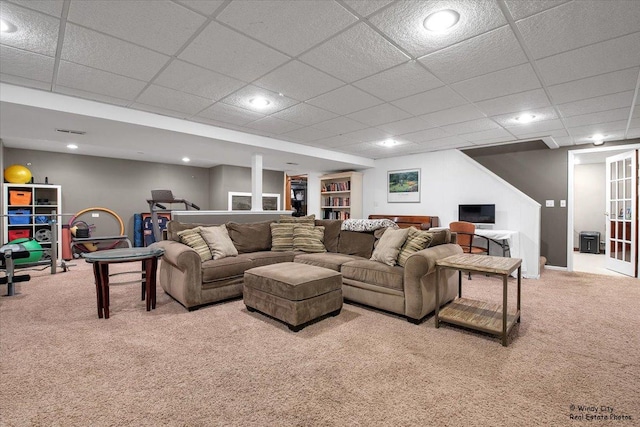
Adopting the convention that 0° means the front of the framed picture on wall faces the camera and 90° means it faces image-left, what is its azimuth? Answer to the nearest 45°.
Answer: approximately 45°

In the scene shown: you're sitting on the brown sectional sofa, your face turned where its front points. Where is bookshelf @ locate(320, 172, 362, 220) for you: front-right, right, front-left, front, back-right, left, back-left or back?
back

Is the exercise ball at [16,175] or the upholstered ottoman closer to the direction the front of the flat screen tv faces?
the upholstered ottoman

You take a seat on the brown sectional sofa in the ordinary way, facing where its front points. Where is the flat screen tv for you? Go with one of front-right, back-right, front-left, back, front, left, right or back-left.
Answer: back-left

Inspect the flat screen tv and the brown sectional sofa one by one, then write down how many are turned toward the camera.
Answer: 2

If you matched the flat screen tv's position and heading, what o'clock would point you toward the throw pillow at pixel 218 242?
The throw pillow is roughly at 1 o'clock from the flat screen tv.
